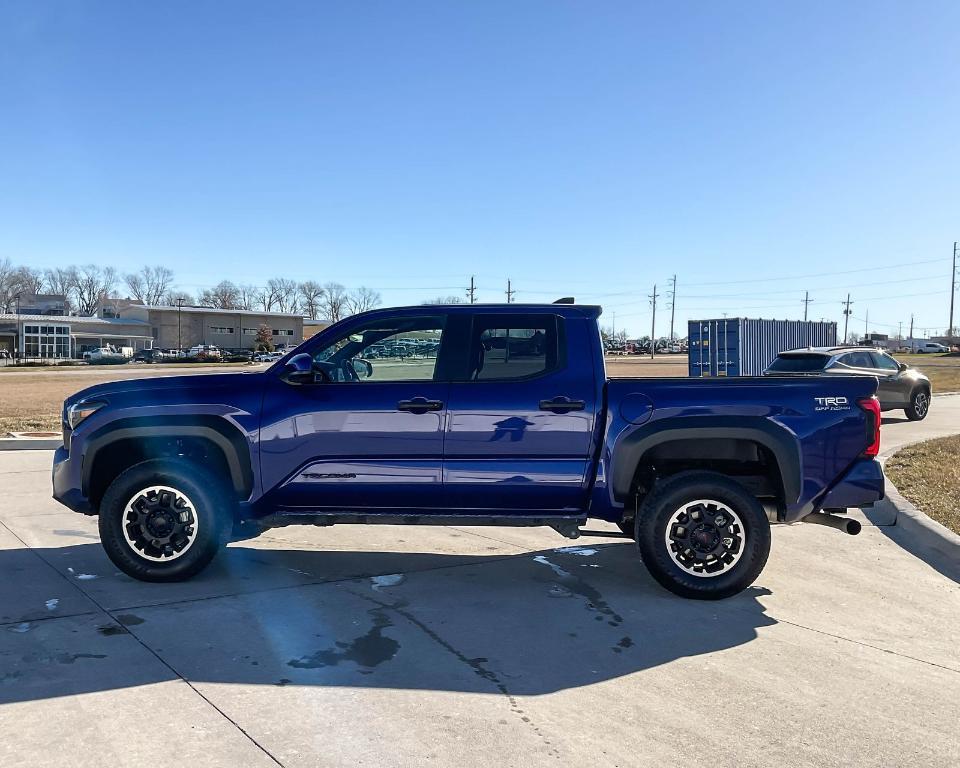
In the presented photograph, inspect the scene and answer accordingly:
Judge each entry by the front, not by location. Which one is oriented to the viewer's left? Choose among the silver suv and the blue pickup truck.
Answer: the blue pickup truck

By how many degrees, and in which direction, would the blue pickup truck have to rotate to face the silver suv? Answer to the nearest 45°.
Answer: approximately 135° to its right

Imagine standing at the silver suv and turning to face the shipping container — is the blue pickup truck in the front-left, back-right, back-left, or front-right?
back-left

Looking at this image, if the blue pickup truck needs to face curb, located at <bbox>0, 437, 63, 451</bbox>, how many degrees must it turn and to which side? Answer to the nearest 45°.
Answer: approximately 45° to its right

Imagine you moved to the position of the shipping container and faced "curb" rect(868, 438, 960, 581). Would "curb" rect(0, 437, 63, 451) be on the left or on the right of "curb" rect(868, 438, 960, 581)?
right

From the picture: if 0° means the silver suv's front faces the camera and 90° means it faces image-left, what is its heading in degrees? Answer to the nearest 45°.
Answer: approximately 225°

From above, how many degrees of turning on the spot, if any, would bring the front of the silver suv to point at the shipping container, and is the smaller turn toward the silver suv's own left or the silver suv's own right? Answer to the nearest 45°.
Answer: approximately 90° to the silver suv's own left

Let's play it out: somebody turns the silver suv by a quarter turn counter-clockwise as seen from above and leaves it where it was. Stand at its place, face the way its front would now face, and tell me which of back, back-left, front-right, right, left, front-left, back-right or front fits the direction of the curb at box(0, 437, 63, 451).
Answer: left

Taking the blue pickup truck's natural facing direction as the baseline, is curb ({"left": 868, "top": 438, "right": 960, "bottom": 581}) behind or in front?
behind

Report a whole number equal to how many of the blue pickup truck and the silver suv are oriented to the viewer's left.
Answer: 1

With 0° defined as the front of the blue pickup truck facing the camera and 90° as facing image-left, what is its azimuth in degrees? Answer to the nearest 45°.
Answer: approximately 90°

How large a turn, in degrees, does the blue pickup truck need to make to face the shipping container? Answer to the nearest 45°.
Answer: approximately 90° to its right

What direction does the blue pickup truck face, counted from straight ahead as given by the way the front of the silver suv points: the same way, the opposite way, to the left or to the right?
the opposite way

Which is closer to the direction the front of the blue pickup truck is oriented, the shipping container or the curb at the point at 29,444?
the curb
